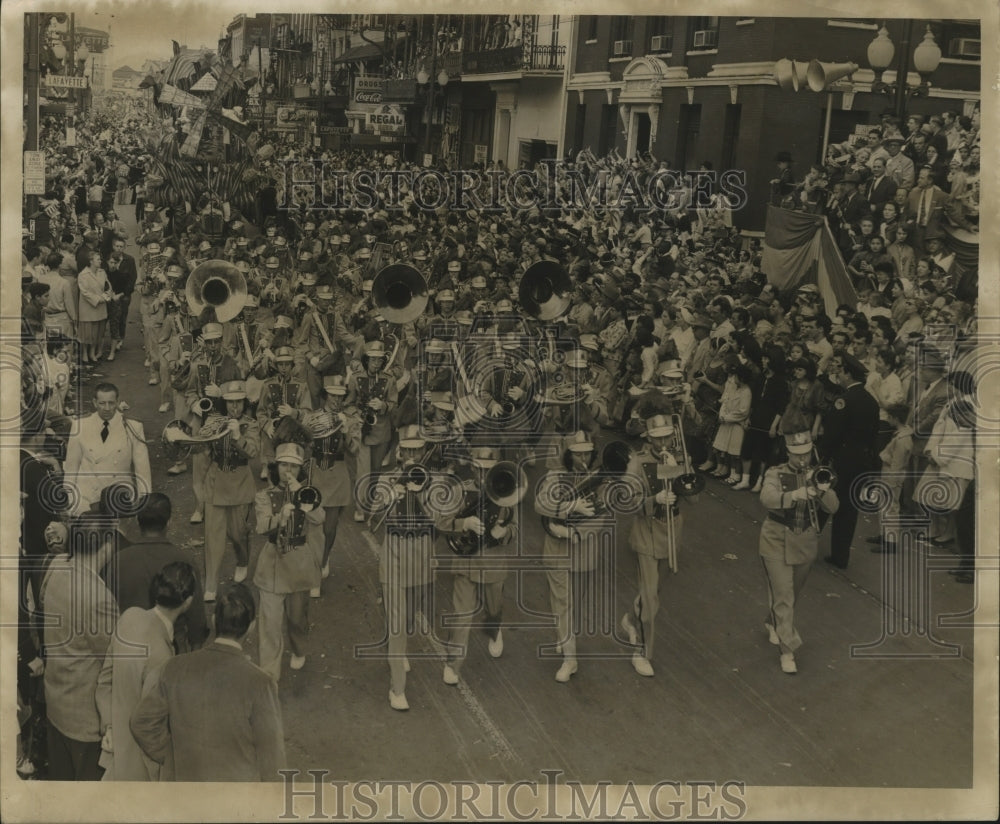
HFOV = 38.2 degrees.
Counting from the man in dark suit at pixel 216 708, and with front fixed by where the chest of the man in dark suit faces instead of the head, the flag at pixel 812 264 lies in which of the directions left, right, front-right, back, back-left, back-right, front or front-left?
front-right

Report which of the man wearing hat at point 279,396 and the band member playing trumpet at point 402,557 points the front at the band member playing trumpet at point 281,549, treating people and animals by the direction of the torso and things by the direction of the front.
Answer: the man wearing hat

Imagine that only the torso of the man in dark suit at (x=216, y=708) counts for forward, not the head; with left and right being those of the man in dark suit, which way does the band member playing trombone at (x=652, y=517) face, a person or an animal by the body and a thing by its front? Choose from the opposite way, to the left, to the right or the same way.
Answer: the opposite way

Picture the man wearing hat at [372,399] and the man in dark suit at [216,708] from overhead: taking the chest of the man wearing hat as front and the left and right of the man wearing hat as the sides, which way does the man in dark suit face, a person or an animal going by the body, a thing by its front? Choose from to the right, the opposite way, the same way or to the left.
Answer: the opposite way

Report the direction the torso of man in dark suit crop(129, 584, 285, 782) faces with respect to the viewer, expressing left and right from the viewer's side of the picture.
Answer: facing away from the viewer

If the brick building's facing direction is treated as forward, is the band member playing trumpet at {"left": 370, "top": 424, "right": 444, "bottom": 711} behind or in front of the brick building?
in front

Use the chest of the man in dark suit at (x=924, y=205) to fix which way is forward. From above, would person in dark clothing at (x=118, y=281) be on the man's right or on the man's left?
on the man's right

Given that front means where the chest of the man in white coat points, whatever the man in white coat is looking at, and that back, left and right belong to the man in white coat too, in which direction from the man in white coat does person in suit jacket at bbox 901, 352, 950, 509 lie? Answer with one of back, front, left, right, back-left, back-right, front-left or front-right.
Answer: left

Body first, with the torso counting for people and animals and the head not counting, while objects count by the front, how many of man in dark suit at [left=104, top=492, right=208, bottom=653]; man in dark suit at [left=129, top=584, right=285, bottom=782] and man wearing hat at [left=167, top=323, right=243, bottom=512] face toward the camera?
1

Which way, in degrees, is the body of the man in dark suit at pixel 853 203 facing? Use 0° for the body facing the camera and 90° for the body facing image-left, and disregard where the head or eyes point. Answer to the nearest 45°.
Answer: approximately 45°
